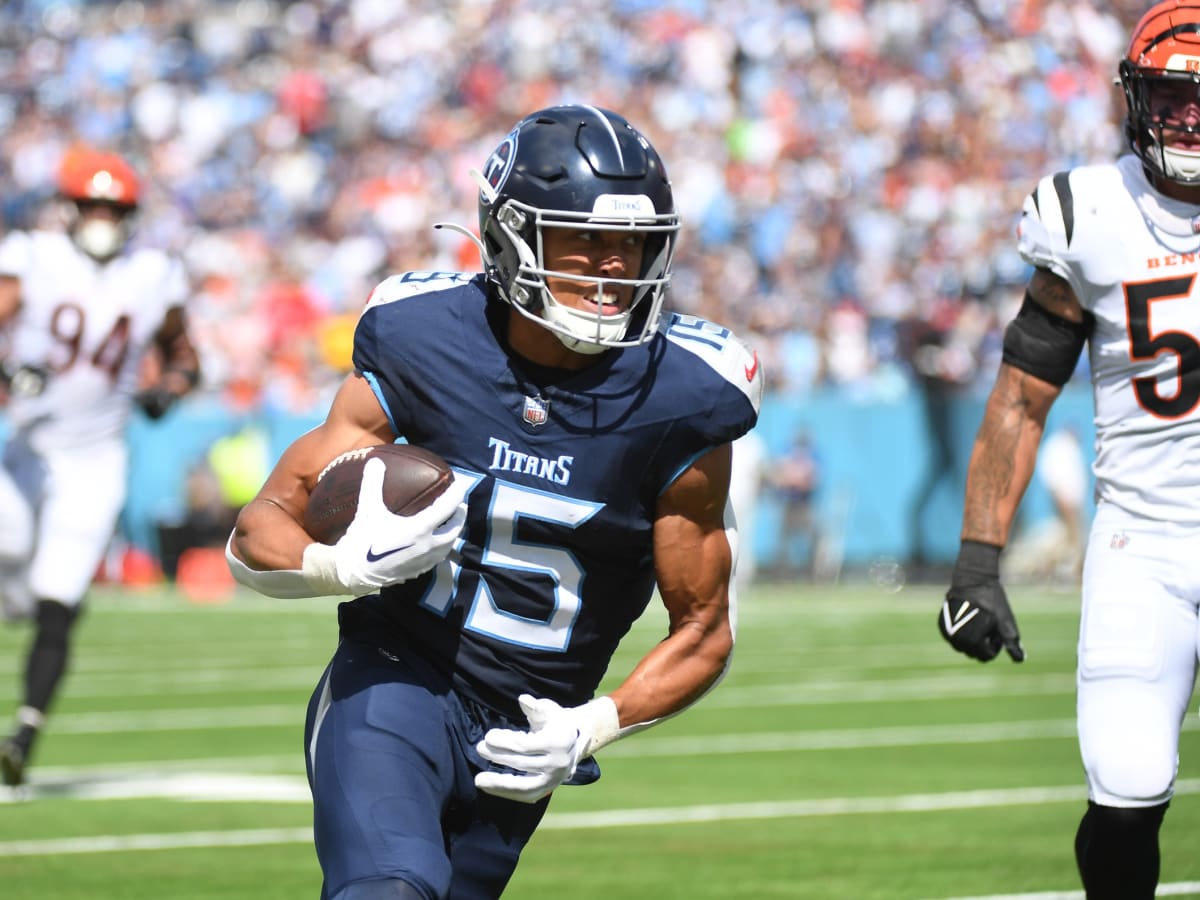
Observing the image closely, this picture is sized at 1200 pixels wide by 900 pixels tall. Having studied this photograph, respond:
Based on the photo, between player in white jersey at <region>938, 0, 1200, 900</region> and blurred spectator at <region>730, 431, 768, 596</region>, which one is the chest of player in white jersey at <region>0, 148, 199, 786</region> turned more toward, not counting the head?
the player in white jersey

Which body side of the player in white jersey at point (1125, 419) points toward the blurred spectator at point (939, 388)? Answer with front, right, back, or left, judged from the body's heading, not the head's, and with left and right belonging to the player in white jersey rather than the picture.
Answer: back

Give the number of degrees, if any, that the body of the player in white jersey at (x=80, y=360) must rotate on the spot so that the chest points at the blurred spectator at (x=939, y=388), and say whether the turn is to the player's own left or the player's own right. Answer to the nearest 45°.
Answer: approximately 135° to the player's own left

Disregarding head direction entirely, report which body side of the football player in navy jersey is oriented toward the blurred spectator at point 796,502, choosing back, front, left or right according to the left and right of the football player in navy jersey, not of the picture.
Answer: back

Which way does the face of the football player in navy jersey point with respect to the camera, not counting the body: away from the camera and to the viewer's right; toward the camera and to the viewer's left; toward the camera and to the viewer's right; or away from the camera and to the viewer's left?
toward the camera and to the viewer's right

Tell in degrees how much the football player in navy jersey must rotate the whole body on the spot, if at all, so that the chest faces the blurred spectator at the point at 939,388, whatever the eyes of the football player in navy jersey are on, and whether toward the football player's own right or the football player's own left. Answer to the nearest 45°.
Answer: approximately 180°

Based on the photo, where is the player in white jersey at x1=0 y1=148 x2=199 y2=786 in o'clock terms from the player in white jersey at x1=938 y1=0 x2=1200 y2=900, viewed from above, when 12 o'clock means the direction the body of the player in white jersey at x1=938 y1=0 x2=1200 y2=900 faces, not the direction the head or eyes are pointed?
the player in white jersey at x1=0 y1=148 x2=199 y2=786 is roughly at 4 o'clock from the player in white jersey at x1=938 y1=0 x2=1200 y2=900.

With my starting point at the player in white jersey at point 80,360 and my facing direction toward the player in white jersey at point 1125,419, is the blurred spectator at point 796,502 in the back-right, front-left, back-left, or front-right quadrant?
back-left

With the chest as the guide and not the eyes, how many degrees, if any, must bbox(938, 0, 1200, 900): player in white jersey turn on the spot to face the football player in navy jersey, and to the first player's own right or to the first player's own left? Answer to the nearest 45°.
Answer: approximately 45° to the first player's own right

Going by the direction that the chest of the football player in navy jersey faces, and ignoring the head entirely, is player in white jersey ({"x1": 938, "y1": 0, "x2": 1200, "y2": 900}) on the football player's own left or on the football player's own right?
on the football player's own left

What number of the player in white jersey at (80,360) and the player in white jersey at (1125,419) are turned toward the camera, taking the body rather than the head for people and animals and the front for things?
2
